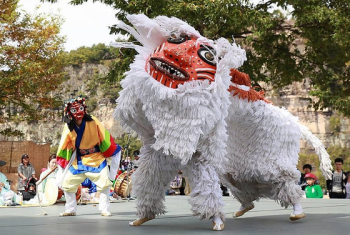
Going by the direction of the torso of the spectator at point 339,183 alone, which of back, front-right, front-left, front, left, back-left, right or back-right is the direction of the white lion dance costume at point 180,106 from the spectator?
front

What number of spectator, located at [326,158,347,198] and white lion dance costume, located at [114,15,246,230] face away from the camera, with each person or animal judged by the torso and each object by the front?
0

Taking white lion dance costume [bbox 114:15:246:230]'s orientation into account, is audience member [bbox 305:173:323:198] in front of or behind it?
behind

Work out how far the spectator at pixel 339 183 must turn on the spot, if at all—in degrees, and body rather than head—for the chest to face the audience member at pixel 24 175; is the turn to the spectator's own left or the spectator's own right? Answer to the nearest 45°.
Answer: approximately 90° to the spectator's own right

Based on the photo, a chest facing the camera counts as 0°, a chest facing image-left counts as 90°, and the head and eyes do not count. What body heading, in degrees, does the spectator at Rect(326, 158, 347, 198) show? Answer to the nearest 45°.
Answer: approximately 0°

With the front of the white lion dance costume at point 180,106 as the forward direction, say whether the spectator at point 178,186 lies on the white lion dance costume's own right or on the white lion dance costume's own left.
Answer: on the white lion dance costume's own right

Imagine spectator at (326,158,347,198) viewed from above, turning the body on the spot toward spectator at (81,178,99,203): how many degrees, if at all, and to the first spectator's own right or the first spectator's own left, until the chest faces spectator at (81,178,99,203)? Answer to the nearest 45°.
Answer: approximately 45° to the first spectator's own right

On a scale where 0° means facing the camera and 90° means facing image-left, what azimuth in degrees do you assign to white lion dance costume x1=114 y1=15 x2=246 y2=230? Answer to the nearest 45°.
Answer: approximately 45°

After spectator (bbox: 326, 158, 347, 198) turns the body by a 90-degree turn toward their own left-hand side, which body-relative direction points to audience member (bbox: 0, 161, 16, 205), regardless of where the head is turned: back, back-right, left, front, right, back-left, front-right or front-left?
back-right

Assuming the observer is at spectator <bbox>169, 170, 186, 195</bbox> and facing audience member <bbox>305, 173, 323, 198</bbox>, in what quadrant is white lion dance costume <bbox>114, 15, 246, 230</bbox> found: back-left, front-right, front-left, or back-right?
front-right
